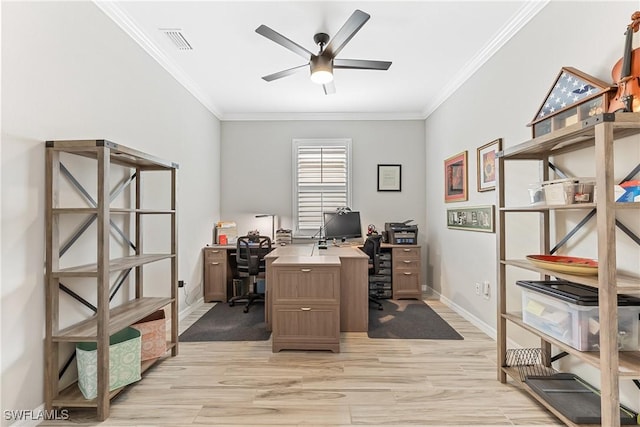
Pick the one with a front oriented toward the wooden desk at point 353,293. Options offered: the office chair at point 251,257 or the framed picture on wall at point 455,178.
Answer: the framed picture on wall

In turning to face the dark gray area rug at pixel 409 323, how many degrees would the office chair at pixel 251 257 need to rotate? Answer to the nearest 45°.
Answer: approximately 135° to its right

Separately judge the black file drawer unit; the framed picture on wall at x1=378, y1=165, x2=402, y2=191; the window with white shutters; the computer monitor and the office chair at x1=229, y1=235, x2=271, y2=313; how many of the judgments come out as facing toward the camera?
4

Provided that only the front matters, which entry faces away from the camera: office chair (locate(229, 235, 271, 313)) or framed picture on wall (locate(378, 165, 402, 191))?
the office chair

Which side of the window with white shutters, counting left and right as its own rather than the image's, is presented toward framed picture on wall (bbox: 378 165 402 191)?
left

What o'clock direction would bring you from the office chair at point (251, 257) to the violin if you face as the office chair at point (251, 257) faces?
The violin is roughly at 5 o'clock from the office chair.

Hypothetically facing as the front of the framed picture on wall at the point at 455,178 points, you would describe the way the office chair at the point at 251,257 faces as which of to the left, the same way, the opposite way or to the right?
to the right

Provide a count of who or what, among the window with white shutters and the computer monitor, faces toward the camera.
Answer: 2

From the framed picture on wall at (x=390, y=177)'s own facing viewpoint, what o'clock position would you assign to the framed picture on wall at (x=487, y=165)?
the framed picture on wall at (x=487, y=165) is roughly at 11 o'clock from the framed picture on wall at (x=390, y=177).

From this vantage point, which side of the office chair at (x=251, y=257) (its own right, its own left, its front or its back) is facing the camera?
back
